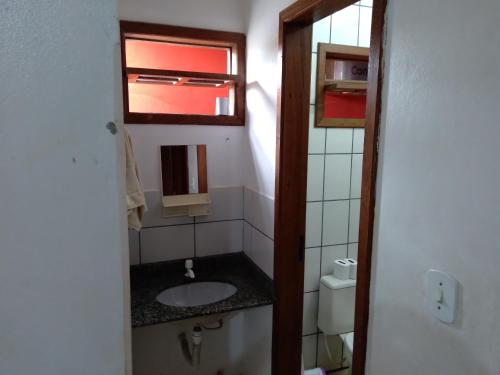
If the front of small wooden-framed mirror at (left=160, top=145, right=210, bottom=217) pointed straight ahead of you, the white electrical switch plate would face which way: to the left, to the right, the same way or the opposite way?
to the right

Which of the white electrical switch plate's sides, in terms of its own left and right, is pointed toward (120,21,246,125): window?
right

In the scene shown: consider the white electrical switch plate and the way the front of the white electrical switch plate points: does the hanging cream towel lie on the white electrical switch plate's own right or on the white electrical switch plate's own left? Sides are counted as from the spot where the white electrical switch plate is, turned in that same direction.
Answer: on the white electrical switch plate's own right

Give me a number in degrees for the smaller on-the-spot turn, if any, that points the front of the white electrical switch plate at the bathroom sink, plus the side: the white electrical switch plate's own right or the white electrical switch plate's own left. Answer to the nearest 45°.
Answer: approximately 90° to the white electrical switch plate's own right

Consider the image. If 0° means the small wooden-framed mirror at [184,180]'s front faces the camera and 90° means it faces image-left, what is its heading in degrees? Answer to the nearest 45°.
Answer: approximately 0°

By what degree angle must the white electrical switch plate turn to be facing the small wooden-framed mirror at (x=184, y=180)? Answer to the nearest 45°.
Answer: approximately 90° to its right

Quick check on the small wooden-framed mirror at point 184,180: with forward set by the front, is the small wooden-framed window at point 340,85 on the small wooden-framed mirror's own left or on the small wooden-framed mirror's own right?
on the small wooden-framed mirror's own left

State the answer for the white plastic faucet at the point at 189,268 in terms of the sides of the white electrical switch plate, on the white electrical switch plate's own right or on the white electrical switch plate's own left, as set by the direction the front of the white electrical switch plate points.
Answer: on the white electrical switch plate's own right

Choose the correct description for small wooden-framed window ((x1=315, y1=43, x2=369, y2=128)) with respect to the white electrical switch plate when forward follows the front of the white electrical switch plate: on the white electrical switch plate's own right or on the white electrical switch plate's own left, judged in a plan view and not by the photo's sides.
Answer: on the white electrical switch plate's own right

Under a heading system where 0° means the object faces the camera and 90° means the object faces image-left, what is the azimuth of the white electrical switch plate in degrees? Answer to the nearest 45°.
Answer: approximately 45°

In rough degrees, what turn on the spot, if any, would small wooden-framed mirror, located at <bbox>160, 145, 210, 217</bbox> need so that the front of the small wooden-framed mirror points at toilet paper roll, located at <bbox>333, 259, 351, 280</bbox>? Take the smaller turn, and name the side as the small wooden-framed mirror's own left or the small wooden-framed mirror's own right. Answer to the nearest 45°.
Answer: approximately 90° to the small wooden-framed mirror's own left
